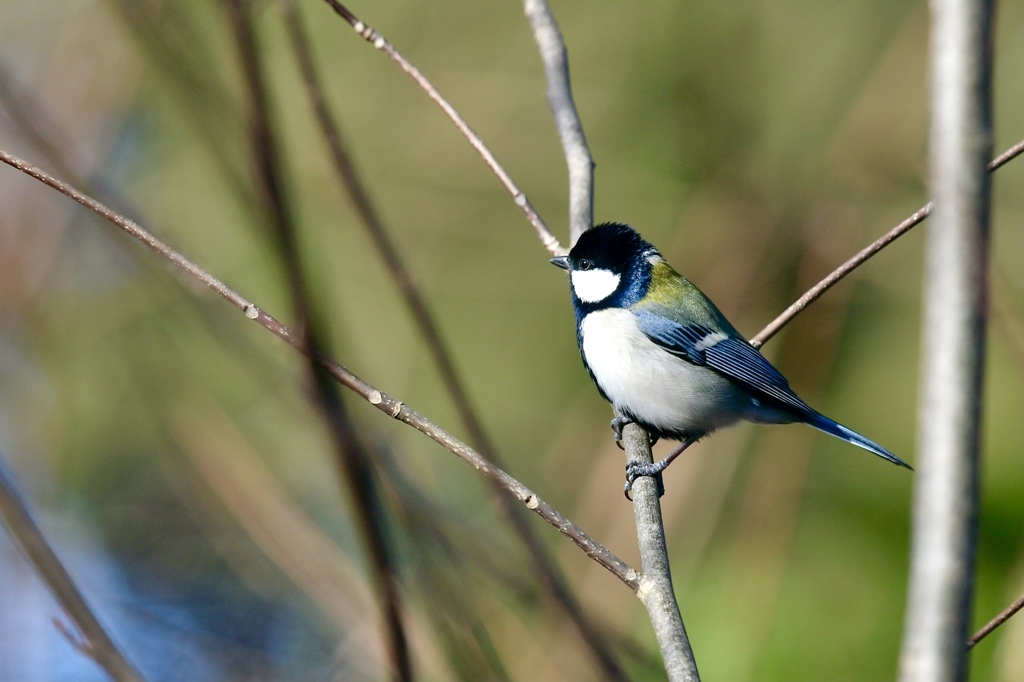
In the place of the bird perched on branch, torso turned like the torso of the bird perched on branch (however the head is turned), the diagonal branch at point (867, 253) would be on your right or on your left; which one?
on your left

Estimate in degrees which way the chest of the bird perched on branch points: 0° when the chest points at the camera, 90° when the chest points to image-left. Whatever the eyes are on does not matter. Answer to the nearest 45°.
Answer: approximately 90°

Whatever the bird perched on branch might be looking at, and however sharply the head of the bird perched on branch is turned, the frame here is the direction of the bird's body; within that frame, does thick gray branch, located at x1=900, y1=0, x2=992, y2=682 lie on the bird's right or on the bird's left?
on the bird's left
